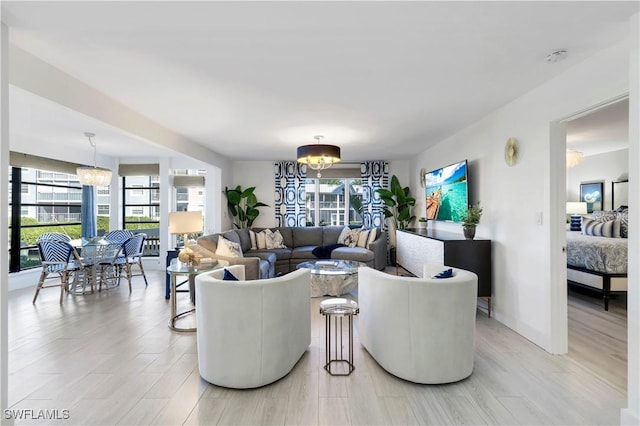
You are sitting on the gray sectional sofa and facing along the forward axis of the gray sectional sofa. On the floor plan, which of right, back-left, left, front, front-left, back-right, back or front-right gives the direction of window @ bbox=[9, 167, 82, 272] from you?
right

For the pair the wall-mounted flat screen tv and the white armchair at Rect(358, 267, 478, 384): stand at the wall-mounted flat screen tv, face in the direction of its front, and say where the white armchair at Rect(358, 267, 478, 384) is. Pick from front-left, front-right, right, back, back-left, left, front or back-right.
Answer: front-left

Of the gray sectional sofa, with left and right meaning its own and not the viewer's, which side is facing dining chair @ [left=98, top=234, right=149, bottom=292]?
right

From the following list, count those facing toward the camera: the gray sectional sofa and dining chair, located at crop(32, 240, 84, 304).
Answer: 1

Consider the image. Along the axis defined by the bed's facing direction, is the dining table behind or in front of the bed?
in front

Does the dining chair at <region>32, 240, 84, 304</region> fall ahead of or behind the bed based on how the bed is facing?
ahead

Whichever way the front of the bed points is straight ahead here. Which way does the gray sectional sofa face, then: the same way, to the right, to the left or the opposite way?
to the left

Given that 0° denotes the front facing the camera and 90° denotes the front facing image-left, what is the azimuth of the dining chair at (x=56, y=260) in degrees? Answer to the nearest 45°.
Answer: approximately 225°

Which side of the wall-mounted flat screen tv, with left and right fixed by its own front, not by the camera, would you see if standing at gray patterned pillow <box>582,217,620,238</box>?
back

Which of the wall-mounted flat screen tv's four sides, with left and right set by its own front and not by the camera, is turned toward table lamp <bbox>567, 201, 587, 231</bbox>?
back

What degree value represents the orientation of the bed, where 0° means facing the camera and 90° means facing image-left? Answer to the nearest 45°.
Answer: approximately 45°
